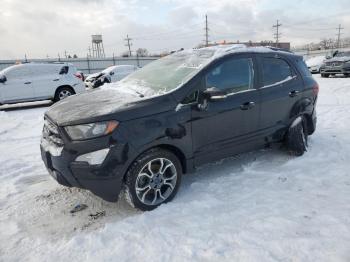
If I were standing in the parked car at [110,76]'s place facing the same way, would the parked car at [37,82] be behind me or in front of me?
in front

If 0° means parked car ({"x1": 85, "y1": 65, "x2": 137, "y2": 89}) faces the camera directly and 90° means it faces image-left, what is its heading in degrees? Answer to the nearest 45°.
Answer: approximately 45°

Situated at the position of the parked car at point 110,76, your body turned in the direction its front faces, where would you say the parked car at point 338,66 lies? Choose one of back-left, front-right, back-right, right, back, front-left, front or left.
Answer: back-left

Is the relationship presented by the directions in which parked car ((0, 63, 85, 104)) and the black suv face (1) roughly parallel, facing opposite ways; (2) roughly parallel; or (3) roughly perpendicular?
roughly parallel

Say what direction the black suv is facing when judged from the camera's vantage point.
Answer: facing the viewer and to the left of the viewer

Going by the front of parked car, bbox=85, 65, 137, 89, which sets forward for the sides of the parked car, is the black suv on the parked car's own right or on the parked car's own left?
on the parked car's own left

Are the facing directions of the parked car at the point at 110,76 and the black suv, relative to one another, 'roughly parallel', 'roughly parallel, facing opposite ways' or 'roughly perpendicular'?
roughly parallel

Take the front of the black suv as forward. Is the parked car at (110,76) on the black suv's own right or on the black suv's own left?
on the black suv's own right

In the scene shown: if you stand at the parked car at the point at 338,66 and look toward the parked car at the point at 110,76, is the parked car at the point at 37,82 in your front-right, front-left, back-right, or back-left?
front-left

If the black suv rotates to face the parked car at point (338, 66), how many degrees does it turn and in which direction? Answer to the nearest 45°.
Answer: approximately 180°

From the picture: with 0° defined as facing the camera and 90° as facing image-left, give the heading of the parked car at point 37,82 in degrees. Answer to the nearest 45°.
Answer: approximately 90°

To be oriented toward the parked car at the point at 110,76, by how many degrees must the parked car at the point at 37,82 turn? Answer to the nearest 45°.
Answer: approximately 135° to its right

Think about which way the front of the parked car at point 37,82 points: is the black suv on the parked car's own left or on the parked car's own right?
on the parked car's own left

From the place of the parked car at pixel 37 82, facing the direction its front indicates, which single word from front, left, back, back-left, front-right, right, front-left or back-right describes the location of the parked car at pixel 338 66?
back
